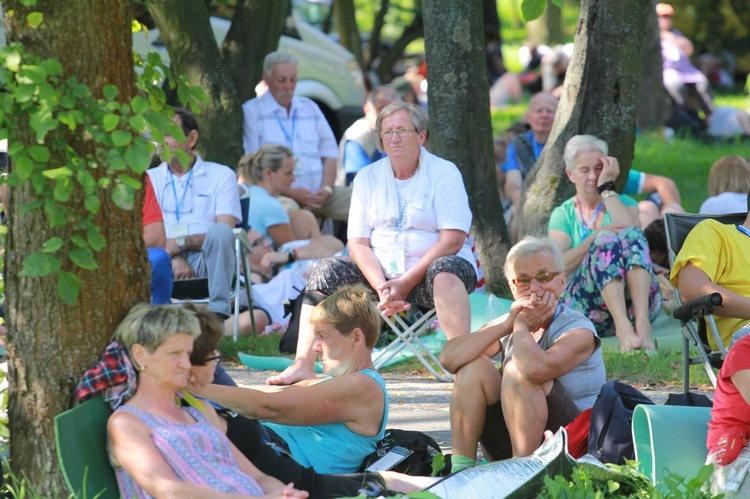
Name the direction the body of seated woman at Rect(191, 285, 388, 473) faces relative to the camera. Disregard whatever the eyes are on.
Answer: to the viewer's left

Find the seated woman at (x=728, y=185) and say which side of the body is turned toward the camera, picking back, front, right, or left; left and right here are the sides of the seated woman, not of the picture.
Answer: back

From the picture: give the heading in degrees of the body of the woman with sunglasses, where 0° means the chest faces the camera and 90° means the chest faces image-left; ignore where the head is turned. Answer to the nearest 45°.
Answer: approximately 45°

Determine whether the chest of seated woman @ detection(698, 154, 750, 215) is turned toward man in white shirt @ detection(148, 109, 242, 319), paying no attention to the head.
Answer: no

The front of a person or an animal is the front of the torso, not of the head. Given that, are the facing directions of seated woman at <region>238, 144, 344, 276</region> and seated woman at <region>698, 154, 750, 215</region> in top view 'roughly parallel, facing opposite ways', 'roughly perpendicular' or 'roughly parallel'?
roughly perpendicular

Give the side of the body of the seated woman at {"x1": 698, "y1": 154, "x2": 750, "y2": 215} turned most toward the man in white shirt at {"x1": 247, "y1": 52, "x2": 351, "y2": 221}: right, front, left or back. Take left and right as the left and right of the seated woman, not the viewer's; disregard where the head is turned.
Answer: left

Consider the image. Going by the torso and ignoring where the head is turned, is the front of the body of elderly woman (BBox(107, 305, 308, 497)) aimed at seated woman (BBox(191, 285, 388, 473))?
no

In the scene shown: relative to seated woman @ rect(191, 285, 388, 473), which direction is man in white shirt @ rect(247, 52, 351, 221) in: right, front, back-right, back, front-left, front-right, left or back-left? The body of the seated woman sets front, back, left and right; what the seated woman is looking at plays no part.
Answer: right

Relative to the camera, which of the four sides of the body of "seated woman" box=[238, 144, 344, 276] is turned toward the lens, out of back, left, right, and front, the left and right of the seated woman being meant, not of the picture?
right

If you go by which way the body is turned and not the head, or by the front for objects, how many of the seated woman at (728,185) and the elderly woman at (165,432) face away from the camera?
1

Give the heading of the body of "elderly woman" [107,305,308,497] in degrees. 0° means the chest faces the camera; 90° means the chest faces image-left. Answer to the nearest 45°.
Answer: approximately 315°

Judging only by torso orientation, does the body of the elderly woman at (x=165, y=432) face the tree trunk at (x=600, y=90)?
no

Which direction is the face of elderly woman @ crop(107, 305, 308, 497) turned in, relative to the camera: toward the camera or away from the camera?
toward the camera

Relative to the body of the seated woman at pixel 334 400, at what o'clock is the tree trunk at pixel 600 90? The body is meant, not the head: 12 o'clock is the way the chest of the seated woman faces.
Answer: The tree trunk is roughly at 4 o'clock from the seated woman.

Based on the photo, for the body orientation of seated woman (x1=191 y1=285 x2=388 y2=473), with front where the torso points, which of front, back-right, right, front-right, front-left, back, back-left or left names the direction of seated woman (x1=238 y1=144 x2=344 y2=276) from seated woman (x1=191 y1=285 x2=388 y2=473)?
right

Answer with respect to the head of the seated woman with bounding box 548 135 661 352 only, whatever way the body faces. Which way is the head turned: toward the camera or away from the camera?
toward the camera
